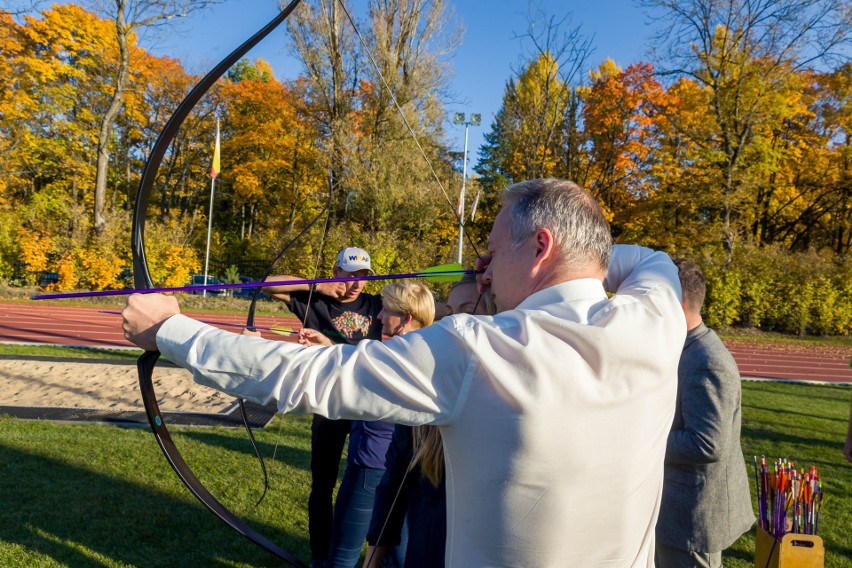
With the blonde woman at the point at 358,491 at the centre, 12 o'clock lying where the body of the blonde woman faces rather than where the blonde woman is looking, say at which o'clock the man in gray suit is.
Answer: The man in gray suit is roughly at 7 o'clock from the blonde woman.

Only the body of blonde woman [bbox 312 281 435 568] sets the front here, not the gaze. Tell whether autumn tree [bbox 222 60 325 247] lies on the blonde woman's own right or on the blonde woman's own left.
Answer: on the blonde woman's own right

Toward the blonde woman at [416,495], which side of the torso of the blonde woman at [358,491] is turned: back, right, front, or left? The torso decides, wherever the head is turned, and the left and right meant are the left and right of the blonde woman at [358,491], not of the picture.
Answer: left

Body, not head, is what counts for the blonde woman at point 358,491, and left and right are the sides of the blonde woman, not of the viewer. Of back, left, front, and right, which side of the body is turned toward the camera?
left

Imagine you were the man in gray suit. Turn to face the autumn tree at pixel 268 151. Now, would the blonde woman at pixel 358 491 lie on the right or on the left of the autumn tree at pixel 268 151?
left

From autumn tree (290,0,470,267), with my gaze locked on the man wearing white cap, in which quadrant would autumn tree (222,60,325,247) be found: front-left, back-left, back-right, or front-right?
back-right

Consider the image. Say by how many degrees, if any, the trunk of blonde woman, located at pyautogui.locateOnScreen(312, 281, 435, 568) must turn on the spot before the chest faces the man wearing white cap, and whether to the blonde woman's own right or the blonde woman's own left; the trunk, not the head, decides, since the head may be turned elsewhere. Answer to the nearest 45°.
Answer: approximately 90° to the blonde woman's own right
